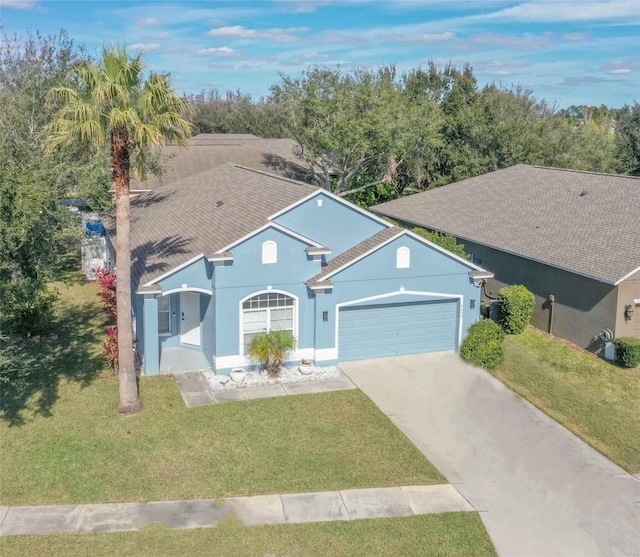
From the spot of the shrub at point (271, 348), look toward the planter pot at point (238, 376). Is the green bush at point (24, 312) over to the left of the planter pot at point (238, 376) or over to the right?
right

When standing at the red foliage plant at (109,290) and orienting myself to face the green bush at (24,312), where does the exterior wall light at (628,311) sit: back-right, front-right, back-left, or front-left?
back-left

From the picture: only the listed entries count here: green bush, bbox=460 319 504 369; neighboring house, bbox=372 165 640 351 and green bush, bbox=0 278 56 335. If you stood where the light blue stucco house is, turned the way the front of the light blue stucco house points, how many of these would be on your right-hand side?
1

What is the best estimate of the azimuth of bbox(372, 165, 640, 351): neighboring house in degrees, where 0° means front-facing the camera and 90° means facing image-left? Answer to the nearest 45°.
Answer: approximately 315°

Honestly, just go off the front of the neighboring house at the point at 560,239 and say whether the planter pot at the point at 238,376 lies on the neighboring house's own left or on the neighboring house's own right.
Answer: on the neighboring house's own right

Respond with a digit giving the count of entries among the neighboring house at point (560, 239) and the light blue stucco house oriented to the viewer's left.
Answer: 0

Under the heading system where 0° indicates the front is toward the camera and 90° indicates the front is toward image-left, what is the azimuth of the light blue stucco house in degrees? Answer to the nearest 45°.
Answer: approximately 0°

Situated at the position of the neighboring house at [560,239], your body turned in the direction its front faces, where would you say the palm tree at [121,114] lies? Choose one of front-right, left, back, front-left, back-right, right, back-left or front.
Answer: right

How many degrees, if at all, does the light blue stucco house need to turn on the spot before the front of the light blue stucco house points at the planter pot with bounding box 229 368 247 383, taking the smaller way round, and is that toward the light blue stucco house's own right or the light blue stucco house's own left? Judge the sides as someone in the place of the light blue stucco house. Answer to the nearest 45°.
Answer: approximately 45° to the light blue stucco house's own right

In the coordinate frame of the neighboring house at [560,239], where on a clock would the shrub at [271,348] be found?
The shrub is roughly at 3 o'clock from the neighboring house.

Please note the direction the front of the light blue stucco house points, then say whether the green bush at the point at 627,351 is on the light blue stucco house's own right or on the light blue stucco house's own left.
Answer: on the light blue stucco house's own left

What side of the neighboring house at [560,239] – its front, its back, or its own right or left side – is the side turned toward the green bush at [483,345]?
right

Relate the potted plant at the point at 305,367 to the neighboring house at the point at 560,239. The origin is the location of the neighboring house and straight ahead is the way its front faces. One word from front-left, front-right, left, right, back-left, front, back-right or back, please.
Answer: right
